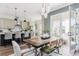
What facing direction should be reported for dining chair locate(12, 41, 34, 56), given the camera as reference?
facing away from the viewer and to the right of the viewer
